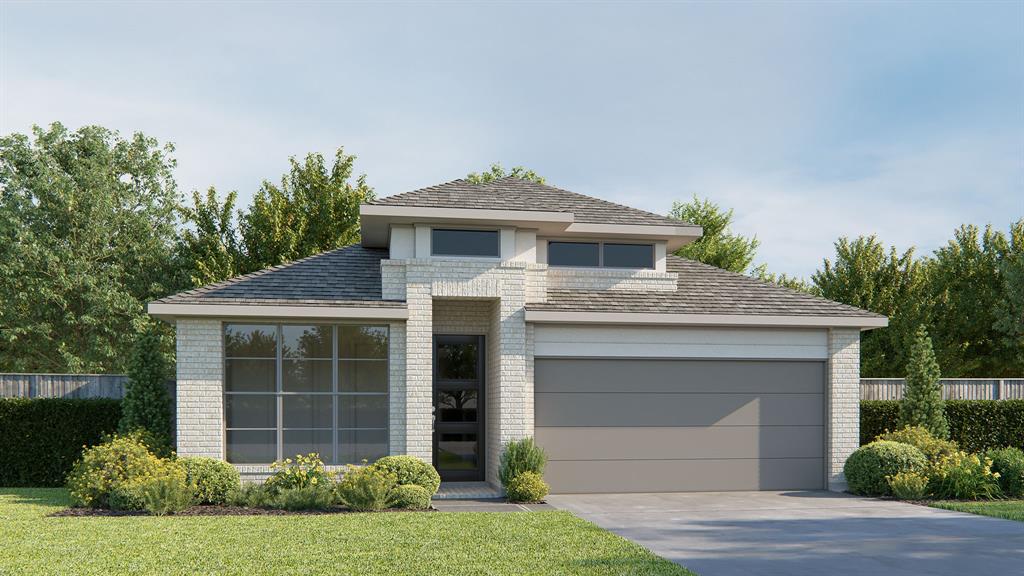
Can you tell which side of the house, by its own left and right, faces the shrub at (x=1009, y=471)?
left

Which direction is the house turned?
toward the camera

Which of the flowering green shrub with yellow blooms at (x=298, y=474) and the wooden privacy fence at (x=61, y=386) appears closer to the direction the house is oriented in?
the flowering green shrub with yellow blooms

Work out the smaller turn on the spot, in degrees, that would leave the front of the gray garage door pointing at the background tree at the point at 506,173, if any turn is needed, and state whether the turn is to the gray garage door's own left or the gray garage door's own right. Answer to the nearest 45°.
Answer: approximately 180°

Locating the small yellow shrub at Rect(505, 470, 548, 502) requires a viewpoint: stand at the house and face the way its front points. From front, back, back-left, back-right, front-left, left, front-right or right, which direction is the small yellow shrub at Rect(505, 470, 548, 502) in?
front

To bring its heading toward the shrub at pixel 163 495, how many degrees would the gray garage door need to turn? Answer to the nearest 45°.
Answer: approximately 45° to its right

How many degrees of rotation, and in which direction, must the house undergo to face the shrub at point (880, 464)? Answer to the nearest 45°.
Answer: approximately 90° to its left

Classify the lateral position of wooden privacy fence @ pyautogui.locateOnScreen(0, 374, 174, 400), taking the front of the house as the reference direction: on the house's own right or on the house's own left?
on the house's own right

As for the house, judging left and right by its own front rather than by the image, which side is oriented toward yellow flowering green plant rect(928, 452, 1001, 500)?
left

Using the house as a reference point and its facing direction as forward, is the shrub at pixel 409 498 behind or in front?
in front

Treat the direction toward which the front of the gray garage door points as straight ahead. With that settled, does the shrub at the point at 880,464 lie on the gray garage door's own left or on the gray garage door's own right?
on the gray garage door's own left

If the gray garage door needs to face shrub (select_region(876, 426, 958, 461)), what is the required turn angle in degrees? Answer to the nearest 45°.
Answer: approximately 90° to its left

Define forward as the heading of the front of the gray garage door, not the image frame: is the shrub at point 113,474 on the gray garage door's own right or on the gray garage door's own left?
on the gray garage door's own right
